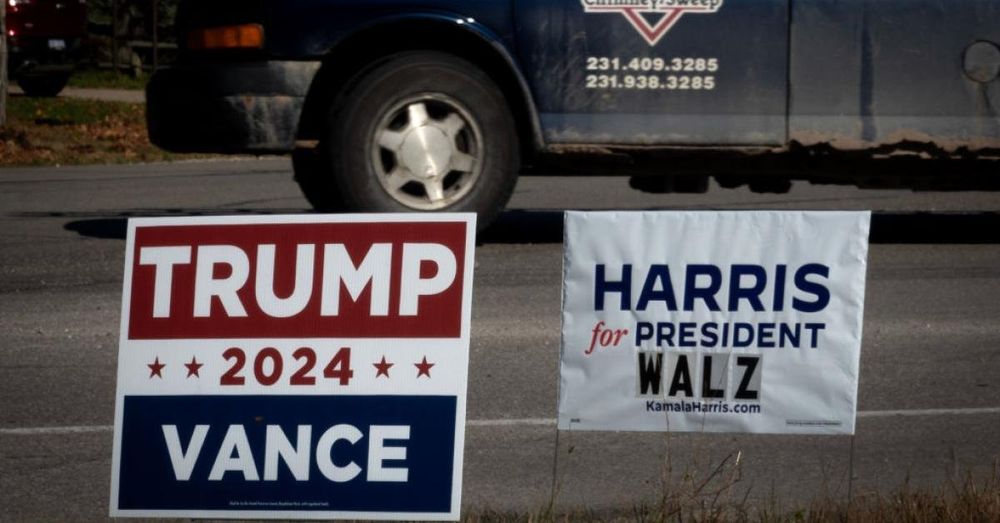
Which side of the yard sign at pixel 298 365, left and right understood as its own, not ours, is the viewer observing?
front

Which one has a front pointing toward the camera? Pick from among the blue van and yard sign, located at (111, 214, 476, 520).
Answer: the yard sign

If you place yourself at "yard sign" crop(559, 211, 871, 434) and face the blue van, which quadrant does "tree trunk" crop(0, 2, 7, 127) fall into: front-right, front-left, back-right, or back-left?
front-left

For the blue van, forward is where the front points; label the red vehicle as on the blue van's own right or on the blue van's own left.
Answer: on the blue van's own right

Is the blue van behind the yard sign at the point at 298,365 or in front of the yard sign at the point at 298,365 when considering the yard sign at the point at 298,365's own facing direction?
behind

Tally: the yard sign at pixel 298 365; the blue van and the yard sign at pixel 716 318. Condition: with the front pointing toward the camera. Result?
2

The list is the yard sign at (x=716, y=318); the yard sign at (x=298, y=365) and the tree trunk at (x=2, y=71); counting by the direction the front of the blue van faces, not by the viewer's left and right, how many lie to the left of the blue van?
2

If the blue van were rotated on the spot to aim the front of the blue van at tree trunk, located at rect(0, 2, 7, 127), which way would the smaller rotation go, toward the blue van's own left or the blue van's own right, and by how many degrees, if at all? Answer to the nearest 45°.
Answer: approximately 45° to the blue van's own right

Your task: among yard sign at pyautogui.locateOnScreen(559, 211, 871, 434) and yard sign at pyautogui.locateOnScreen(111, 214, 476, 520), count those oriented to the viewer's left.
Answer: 0

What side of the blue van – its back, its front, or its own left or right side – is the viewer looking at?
left

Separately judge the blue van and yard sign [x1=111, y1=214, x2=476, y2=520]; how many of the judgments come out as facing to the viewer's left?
1

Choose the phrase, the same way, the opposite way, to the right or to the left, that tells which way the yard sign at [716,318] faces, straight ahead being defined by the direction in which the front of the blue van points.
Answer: to the left

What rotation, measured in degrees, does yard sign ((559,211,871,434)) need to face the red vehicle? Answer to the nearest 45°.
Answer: approximately 135° to its right

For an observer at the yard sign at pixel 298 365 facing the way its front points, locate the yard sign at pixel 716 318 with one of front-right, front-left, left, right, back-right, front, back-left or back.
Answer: left
